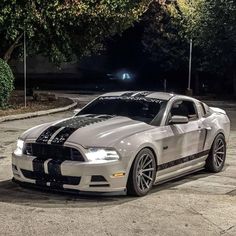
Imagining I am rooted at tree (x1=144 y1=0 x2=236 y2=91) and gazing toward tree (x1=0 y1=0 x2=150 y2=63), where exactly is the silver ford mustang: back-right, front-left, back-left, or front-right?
front-left

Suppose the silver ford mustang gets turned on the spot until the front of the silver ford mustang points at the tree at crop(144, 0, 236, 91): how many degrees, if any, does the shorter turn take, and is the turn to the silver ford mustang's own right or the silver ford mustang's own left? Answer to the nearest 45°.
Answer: approximately 135° to the silver ford mustang's own right

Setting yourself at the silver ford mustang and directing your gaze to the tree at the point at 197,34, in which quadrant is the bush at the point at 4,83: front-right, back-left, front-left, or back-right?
front-left

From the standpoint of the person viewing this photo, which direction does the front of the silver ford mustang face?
facing the viewer and to the left of the viewer

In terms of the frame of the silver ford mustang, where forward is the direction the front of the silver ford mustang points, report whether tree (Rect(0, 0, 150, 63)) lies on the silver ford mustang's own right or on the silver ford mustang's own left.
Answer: on the silver ford mustang's own right

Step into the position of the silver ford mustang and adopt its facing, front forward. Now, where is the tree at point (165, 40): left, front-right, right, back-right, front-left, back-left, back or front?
back-right

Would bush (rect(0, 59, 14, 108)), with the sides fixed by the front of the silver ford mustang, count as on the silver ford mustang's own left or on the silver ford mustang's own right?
on the silver ford mustang's own right

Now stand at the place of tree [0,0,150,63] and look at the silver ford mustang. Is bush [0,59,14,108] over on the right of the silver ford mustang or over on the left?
right
